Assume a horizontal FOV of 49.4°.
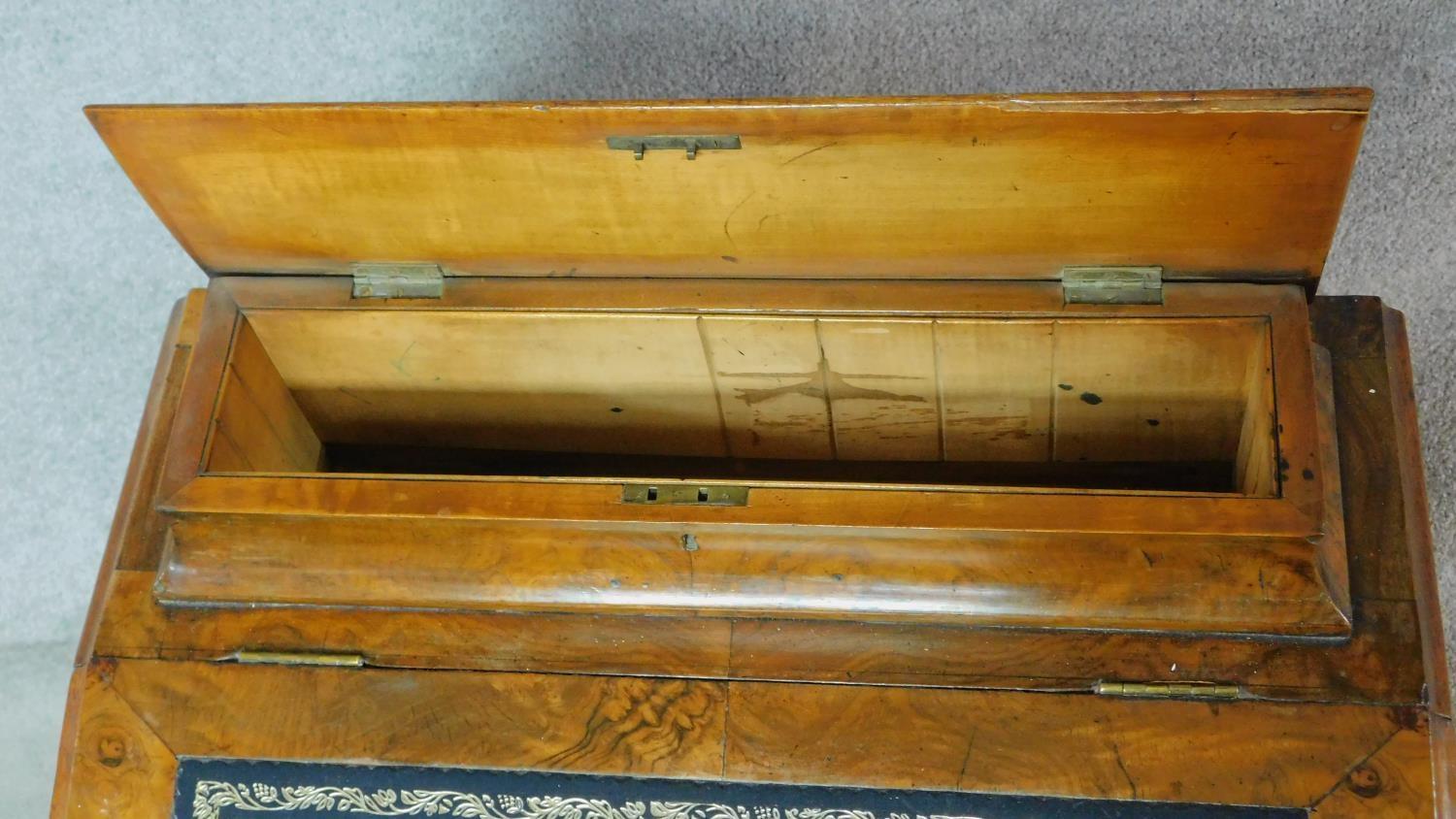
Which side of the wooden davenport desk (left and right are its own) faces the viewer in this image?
front
